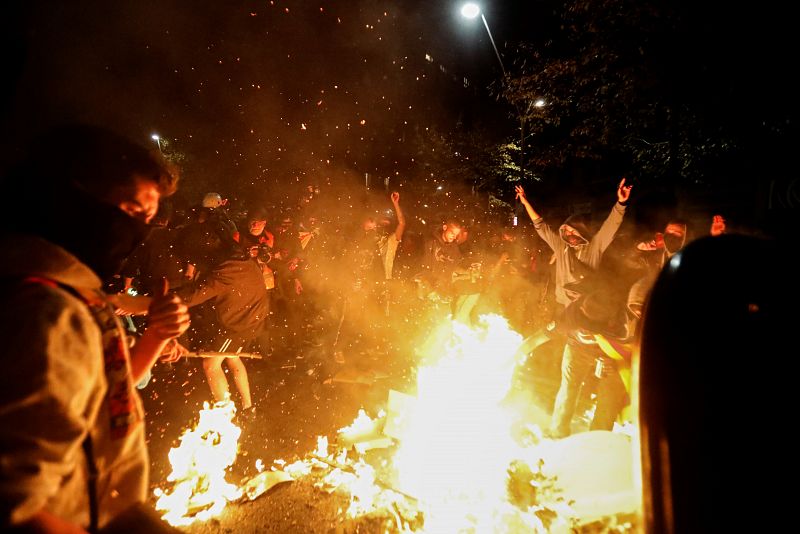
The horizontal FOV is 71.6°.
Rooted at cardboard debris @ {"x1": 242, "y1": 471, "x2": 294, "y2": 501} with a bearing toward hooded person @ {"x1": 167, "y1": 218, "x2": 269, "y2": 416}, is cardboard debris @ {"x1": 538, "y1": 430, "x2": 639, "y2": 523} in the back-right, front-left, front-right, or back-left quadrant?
back-right

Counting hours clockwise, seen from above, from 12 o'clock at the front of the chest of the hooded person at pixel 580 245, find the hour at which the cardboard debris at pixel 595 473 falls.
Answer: The cardboard debris is roughly at 12 o'clock from the hooded person.

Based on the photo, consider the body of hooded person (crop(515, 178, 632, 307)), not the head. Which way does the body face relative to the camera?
toward the camera

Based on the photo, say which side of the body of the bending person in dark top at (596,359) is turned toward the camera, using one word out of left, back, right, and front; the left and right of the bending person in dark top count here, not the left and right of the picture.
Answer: front

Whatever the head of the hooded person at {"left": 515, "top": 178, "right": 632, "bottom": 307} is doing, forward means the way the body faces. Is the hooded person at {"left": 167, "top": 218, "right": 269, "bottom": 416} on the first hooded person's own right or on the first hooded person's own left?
on the first hooded person's own right

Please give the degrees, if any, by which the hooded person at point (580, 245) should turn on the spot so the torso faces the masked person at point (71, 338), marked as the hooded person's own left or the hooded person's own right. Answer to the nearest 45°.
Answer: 0° — they already face them
